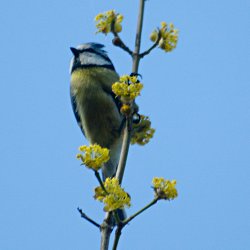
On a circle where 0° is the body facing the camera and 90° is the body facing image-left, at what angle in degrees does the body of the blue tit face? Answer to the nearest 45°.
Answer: approximately 45°
